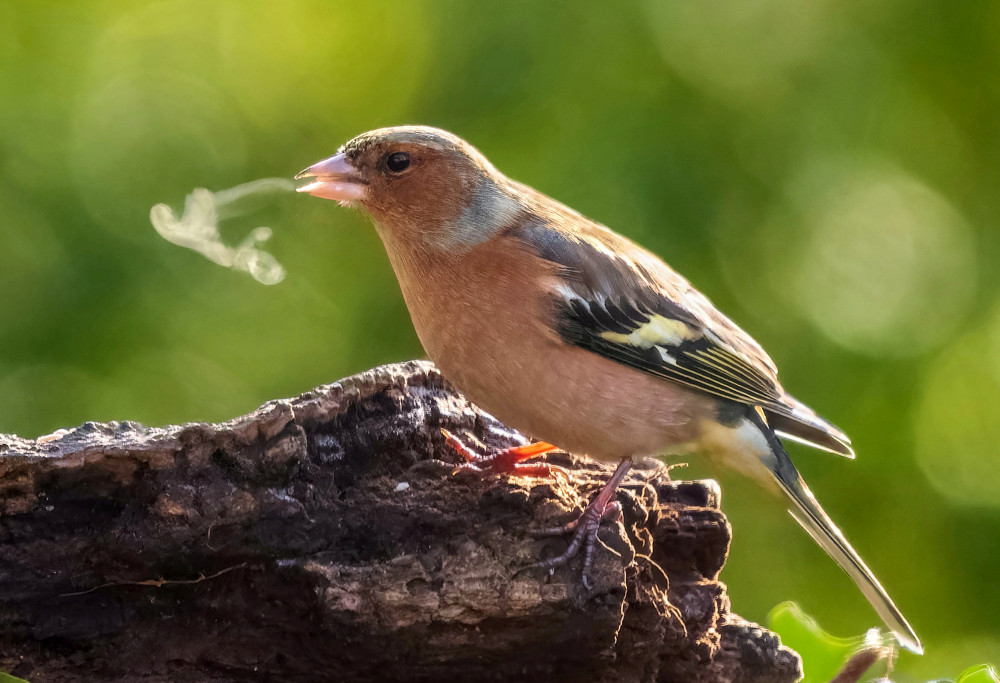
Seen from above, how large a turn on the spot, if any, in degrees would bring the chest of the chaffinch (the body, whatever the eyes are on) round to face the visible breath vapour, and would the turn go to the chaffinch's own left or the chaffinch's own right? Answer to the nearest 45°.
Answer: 0° — it already faces it

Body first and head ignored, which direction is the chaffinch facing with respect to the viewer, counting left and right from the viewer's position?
facing to the left of the viewer
